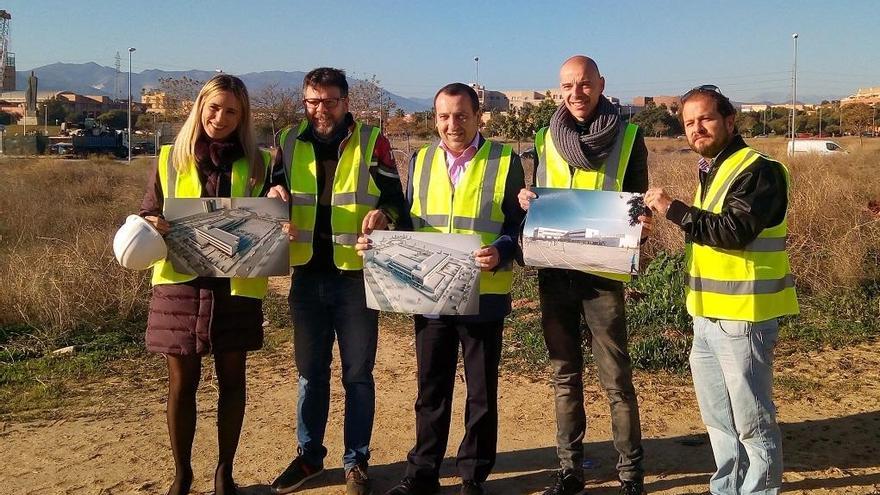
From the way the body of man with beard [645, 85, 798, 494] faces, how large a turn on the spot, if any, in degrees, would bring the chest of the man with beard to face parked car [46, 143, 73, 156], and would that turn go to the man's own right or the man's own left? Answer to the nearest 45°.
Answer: approximately 90° to the man's own right

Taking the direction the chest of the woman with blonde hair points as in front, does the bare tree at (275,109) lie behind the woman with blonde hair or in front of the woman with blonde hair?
behind

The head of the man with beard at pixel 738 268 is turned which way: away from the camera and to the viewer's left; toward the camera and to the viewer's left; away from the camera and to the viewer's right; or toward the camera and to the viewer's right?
toward the camera and to the viewer's left

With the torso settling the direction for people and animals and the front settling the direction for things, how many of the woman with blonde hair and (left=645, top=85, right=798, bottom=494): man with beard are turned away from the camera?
0

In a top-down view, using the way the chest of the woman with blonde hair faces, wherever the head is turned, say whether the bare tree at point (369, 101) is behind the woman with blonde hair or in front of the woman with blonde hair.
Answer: behind

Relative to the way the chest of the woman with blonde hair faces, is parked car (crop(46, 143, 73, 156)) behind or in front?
behind
